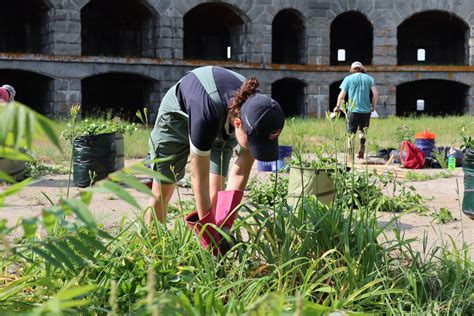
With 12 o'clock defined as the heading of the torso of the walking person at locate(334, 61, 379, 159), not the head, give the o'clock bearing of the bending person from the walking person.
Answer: The bending person is roughly at 6 o'clock from the walking person.

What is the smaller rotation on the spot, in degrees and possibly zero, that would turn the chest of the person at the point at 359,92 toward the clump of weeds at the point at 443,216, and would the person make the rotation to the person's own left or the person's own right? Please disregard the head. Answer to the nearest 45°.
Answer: approximately 180°

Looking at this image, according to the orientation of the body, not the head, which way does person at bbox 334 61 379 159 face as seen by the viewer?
away from the camera

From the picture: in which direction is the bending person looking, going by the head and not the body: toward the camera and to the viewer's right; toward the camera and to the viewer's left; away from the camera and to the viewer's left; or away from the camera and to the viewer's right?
toward the camera and to the viewer's right

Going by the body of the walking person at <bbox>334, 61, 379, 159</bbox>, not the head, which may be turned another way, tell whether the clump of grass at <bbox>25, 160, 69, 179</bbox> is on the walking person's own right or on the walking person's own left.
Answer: on the walking person's own left
